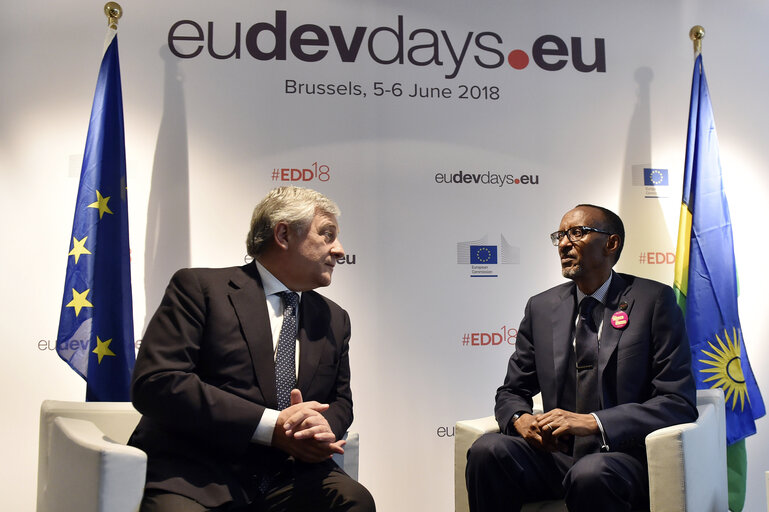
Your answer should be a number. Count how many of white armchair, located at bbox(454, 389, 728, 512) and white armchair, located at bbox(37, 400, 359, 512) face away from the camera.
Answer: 0

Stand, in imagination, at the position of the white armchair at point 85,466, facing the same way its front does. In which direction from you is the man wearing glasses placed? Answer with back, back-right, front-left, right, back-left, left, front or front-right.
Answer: front-left

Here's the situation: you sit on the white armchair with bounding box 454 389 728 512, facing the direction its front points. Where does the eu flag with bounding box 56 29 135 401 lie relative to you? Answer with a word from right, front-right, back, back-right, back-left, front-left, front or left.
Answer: front-right

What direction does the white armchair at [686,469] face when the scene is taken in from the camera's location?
facing the viewer and to the left of the viewer

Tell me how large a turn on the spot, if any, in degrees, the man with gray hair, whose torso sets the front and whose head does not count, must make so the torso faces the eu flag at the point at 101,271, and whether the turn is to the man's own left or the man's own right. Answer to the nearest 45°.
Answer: approximately 180°

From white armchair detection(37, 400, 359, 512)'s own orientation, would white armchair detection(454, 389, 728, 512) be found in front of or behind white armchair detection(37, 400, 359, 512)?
in front

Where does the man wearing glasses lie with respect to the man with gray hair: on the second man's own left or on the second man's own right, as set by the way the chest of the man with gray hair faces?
on the second man's own left

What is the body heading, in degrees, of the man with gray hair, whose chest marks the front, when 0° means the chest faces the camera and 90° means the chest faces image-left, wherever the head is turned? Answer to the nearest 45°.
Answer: approximately 315°

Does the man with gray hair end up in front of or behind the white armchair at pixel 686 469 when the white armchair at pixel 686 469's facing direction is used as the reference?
in front

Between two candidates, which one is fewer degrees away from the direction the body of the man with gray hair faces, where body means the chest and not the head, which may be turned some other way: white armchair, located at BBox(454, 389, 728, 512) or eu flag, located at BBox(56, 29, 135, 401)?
the white armchair

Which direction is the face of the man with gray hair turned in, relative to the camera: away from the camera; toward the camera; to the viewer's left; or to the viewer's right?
to the viewer's right

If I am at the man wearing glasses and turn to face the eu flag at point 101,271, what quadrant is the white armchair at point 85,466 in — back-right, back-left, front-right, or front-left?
front-left
